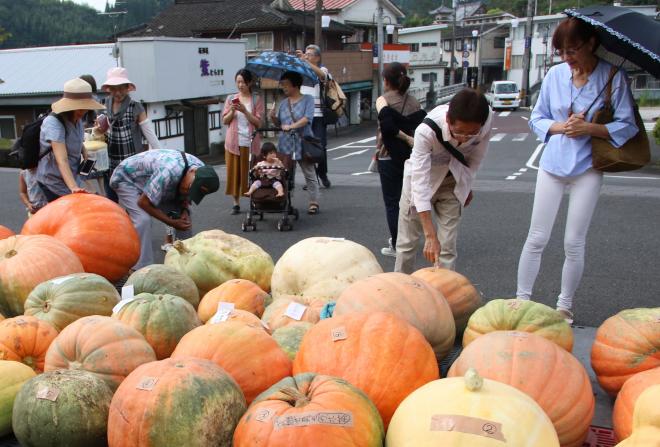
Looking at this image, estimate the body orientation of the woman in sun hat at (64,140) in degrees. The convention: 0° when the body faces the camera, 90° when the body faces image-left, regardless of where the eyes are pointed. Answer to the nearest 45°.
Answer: approximately 315°

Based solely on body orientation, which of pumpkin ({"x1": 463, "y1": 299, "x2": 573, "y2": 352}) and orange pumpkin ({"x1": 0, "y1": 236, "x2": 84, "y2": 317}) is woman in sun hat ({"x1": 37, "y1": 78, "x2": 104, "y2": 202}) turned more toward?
the pumpkin

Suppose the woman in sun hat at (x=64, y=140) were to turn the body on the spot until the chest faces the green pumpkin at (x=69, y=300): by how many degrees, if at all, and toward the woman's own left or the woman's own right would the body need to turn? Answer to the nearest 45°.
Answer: approximately 45° to the woman's own right

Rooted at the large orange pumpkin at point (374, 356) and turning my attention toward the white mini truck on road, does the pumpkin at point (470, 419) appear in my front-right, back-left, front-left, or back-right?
back-right

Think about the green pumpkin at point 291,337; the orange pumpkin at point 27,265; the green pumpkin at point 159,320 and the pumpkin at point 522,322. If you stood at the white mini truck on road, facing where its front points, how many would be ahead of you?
4

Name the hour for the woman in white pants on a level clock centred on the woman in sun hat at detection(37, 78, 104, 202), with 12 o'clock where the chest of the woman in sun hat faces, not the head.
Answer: The woman in white pants is roughly at 12 o'clock from the woman in sun hat.

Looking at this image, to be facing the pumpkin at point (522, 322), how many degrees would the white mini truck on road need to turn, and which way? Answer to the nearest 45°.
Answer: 0° — it already faces it

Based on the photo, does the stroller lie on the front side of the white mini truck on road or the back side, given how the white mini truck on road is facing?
on the front side

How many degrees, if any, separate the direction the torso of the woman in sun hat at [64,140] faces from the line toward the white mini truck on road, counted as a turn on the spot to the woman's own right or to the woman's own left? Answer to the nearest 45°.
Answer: approximately 90° to the woman's own left

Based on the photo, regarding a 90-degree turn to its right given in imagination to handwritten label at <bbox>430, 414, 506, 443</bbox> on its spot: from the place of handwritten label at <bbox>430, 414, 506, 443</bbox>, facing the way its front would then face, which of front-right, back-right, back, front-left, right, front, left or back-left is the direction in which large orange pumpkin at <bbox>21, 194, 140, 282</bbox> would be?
front-right

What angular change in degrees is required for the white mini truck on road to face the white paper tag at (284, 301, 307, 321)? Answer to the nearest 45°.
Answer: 0° — it already faces it

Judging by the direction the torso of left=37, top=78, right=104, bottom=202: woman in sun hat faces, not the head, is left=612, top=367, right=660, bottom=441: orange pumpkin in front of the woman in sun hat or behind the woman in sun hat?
in front

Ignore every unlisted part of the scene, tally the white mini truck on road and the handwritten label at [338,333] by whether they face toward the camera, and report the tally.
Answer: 2

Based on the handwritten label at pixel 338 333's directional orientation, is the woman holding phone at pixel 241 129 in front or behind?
behind

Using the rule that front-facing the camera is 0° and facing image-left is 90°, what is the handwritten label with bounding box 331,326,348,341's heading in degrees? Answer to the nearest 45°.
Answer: approximately 0°
